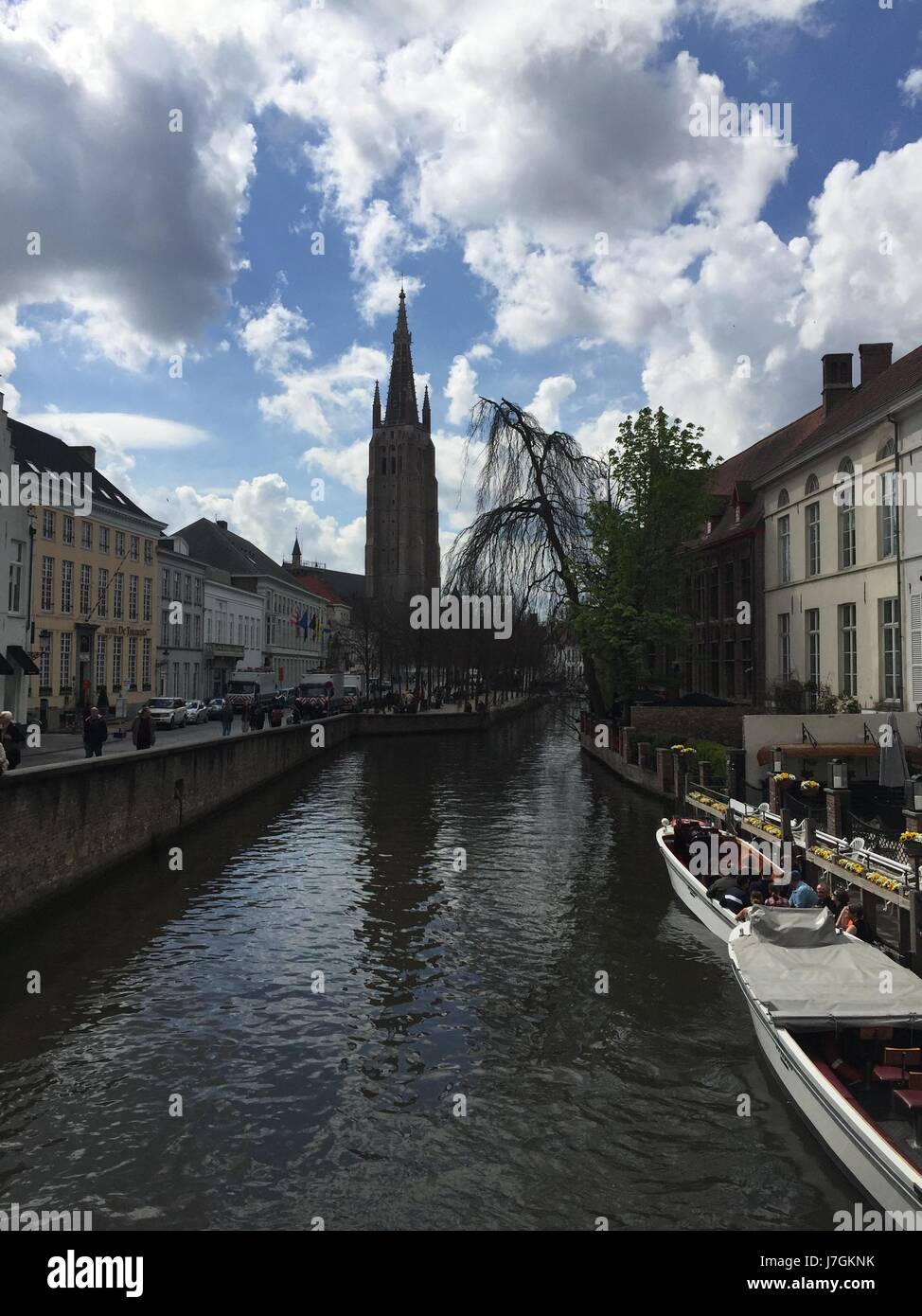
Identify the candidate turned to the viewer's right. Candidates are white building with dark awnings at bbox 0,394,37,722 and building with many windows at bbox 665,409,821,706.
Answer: white building with dark awnings at bbox 0,394,37,722

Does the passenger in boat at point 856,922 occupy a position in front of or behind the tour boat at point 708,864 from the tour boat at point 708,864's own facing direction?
behind

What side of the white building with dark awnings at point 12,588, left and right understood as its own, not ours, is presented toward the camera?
right

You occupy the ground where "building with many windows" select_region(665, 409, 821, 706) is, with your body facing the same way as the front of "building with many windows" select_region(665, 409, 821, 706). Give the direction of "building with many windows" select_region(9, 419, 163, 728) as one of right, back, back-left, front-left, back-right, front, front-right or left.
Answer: front-right

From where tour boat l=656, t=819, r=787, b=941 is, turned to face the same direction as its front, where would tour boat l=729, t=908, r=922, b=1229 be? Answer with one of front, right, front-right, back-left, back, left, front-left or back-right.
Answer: back-left

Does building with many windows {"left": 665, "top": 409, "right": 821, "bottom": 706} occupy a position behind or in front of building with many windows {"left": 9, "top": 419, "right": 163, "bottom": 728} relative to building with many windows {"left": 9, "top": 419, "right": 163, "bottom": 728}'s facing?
in front

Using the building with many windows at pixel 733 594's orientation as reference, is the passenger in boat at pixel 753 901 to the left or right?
on its left

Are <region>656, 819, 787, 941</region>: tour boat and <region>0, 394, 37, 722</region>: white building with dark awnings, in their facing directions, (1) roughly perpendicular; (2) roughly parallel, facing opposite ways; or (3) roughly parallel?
roughly perpendicular

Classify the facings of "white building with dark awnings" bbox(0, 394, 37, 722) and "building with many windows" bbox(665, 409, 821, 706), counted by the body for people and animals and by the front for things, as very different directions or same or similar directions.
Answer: very different directions

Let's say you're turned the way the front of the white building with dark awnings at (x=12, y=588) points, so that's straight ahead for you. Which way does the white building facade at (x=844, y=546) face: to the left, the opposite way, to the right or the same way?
the opposite way

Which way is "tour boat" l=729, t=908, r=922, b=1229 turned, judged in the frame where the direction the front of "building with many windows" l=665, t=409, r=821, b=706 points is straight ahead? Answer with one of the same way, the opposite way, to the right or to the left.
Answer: to the right

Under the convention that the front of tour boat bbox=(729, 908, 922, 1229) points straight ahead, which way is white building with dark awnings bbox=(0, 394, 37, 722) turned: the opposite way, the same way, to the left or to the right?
to the right

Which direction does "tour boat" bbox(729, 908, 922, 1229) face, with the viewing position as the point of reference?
facing away from the viewer and to the left of the viewer

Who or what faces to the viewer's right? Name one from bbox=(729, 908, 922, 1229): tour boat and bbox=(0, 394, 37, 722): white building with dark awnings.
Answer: the white building with dark awnings

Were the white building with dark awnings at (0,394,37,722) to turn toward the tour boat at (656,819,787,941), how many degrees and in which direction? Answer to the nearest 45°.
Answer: approximately 45° to its right

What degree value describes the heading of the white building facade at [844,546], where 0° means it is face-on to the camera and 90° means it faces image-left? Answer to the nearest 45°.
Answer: approximately 45°
